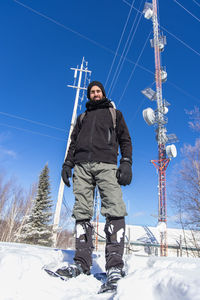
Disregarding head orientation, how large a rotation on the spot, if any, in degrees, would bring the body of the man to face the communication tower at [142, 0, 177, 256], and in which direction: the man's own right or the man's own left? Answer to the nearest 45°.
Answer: approximately 180°

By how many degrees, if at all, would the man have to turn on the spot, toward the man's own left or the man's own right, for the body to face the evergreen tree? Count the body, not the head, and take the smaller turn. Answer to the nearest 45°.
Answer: approximately 180°

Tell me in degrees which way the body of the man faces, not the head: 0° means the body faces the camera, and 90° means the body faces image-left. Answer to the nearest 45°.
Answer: approximately 0°
